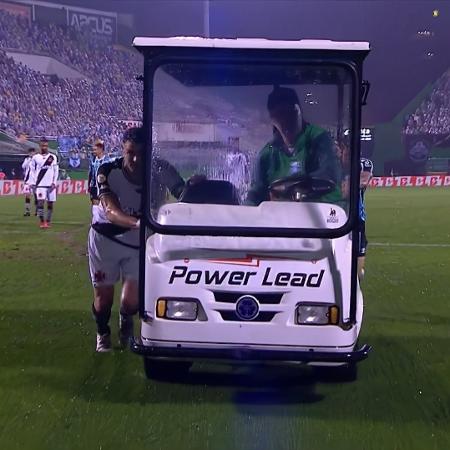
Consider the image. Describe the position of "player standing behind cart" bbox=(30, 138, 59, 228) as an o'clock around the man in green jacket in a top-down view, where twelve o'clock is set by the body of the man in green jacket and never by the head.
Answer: The player standing behind cart is roughly at 5 o'clock from the man in green jacket.

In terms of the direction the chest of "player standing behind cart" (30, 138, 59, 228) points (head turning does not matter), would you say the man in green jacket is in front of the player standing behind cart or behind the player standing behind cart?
in front

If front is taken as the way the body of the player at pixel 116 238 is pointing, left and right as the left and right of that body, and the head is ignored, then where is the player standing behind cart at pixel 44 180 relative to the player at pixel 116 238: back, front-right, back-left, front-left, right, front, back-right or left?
back

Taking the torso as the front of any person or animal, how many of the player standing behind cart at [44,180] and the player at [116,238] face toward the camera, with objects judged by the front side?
2

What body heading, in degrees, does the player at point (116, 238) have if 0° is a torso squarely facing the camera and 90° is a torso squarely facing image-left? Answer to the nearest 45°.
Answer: approximately 0°

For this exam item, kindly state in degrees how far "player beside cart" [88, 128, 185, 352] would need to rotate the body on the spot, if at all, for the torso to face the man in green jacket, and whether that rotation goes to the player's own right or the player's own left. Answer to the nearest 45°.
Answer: approximately 45° to the player's own left

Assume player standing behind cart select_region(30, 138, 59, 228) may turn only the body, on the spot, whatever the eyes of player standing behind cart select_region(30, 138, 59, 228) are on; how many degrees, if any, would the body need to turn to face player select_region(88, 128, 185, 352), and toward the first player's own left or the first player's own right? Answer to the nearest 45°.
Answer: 0° — they already face them

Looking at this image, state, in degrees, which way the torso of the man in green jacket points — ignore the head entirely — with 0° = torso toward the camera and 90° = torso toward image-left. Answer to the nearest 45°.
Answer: approximately 0°
